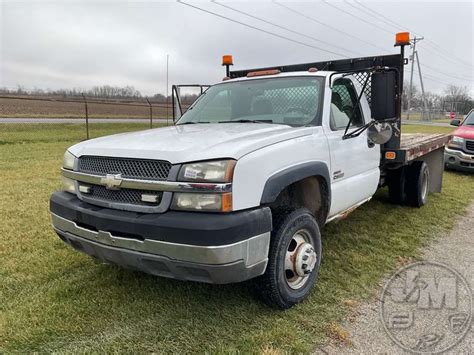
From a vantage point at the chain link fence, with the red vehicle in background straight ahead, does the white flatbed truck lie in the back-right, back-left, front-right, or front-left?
front-right

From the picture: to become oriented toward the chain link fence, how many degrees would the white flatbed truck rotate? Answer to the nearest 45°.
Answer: approximately 90° to its right

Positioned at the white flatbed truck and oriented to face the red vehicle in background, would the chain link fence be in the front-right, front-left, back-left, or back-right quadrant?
front-left

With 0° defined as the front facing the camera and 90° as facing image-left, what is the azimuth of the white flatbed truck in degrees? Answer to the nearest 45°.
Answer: approximately 45°

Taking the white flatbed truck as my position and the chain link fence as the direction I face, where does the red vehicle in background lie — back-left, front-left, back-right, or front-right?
front-right

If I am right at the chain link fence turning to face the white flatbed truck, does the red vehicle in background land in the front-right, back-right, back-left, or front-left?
front-left

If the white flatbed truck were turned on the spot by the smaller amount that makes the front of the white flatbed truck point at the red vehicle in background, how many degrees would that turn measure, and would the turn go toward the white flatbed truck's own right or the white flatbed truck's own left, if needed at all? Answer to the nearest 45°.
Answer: approximately 180°
